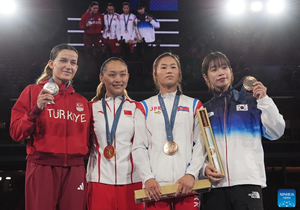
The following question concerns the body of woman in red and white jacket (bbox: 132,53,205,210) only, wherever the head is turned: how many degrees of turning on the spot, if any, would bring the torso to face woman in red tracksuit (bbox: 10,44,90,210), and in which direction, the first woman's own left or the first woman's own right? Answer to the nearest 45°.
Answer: approximately 90° to the first woman's own right

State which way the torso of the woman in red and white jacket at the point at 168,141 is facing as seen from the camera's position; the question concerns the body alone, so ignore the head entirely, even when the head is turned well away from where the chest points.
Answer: toward the camera

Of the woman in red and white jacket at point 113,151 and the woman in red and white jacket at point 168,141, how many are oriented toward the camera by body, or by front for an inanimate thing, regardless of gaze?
2
